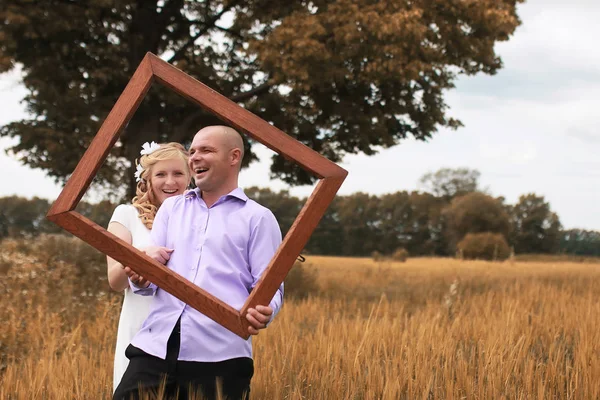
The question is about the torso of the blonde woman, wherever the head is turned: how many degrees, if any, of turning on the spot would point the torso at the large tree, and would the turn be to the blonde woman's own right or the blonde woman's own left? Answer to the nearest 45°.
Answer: approximately 135° to the blonde woman's own left

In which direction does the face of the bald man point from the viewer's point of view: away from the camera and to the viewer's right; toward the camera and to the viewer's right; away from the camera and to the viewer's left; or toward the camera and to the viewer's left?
toward the camera and to the viewer's left
